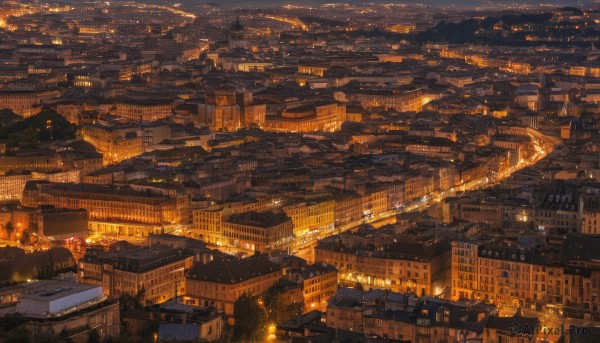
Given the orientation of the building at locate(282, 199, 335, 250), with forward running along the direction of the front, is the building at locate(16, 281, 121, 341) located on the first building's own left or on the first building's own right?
on the first building's own right

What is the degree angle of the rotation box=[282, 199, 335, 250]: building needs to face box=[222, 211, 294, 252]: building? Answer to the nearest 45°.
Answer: approximately 90° to its right

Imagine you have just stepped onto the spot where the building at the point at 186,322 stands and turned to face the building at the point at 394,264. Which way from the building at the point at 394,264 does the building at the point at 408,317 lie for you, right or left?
right

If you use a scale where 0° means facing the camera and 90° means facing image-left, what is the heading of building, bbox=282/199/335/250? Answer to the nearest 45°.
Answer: approximately 315°

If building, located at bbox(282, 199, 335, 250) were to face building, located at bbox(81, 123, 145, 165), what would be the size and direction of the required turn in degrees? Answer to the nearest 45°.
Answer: approximately 180°

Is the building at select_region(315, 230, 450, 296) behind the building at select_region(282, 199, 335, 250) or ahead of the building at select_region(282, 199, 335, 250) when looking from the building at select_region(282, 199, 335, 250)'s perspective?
ahead

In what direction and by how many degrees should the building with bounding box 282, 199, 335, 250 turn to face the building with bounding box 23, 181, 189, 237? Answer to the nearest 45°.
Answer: approximately 135° to its right

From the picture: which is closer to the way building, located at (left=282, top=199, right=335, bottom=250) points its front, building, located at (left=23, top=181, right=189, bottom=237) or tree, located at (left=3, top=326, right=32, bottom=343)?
the tree

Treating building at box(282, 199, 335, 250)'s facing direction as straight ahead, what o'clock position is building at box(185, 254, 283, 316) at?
building at box(185, 254, 283, 316) is roughly at 2 o'clock from building at box(282, 199, 335, 250).
